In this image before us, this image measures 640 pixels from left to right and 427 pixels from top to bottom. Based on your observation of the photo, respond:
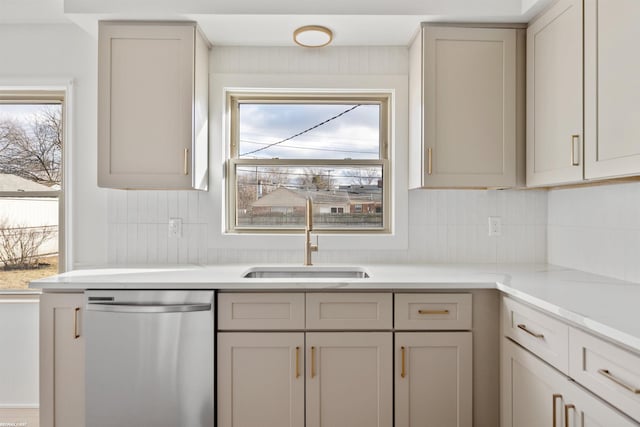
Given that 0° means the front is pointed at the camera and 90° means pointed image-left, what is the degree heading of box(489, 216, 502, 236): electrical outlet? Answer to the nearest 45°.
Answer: approximately 0°

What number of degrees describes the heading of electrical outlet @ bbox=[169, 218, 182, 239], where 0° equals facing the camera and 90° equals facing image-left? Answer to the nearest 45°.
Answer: approximately 0°
